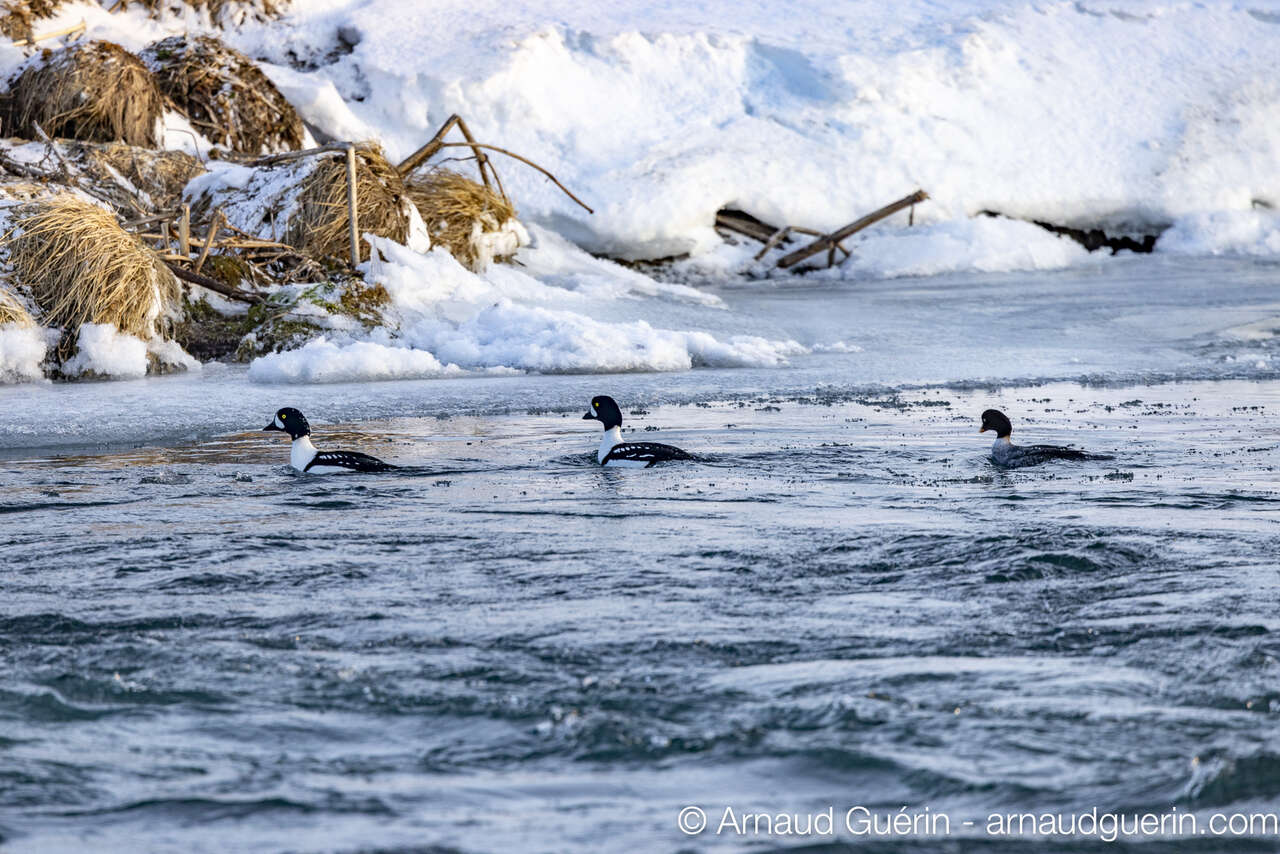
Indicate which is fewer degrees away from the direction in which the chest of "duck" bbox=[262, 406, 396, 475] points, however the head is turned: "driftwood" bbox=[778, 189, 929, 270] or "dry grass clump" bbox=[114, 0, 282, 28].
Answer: the dry grass clump

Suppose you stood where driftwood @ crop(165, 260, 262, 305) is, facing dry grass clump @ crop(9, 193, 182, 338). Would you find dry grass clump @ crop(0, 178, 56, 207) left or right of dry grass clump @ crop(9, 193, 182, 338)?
right

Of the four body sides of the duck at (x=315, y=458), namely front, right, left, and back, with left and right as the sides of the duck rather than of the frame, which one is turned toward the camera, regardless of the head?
left

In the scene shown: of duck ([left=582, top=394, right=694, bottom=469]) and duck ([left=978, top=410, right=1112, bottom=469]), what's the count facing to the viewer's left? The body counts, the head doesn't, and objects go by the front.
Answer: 2

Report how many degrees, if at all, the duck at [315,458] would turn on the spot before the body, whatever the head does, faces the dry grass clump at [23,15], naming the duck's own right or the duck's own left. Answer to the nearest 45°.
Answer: approximately 90° to the duck's own right

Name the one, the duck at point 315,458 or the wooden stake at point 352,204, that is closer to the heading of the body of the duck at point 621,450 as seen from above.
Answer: the duck

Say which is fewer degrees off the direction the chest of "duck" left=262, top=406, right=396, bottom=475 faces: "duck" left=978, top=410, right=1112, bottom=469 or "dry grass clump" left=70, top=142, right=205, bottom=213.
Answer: the dry grass clump

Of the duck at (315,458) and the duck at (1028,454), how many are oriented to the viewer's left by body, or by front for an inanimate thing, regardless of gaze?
2

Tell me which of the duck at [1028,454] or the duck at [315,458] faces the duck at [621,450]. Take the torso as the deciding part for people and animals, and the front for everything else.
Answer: the duck at [1028,454]

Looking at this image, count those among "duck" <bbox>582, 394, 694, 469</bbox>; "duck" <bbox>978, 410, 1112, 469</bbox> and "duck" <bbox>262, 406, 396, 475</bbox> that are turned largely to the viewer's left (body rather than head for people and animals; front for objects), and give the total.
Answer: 3

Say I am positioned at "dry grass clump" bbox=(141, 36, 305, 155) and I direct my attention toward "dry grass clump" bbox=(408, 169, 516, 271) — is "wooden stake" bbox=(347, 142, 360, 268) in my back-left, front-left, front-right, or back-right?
front-right

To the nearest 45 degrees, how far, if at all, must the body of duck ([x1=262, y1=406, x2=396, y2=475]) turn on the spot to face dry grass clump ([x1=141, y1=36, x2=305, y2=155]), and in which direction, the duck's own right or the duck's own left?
approximately 90° to the duck's own right

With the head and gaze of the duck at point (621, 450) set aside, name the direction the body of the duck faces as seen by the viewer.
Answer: to the viewer's left

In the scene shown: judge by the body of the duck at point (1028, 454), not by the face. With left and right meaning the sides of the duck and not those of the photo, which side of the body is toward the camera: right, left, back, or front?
left
